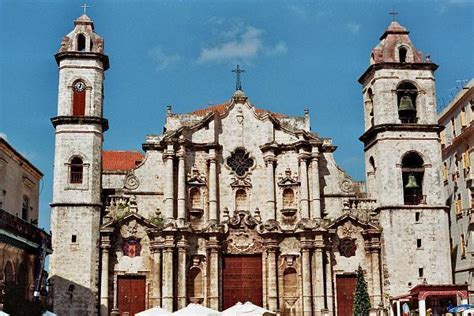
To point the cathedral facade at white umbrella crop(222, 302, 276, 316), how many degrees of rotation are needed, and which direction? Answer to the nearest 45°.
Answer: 0° — it already faces it

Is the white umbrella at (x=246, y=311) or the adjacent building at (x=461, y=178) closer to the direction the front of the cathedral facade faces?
the white umbrella

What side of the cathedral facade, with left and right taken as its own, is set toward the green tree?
left

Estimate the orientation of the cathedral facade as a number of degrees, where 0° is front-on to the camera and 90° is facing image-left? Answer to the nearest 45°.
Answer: approximately 0°

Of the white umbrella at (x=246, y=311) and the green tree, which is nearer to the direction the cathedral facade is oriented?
the white umbrella

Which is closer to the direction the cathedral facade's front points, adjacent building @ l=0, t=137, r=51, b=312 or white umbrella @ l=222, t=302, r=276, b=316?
the white umbrella

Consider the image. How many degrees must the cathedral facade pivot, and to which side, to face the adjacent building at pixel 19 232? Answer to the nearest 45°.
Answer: approximately 90° to its right
